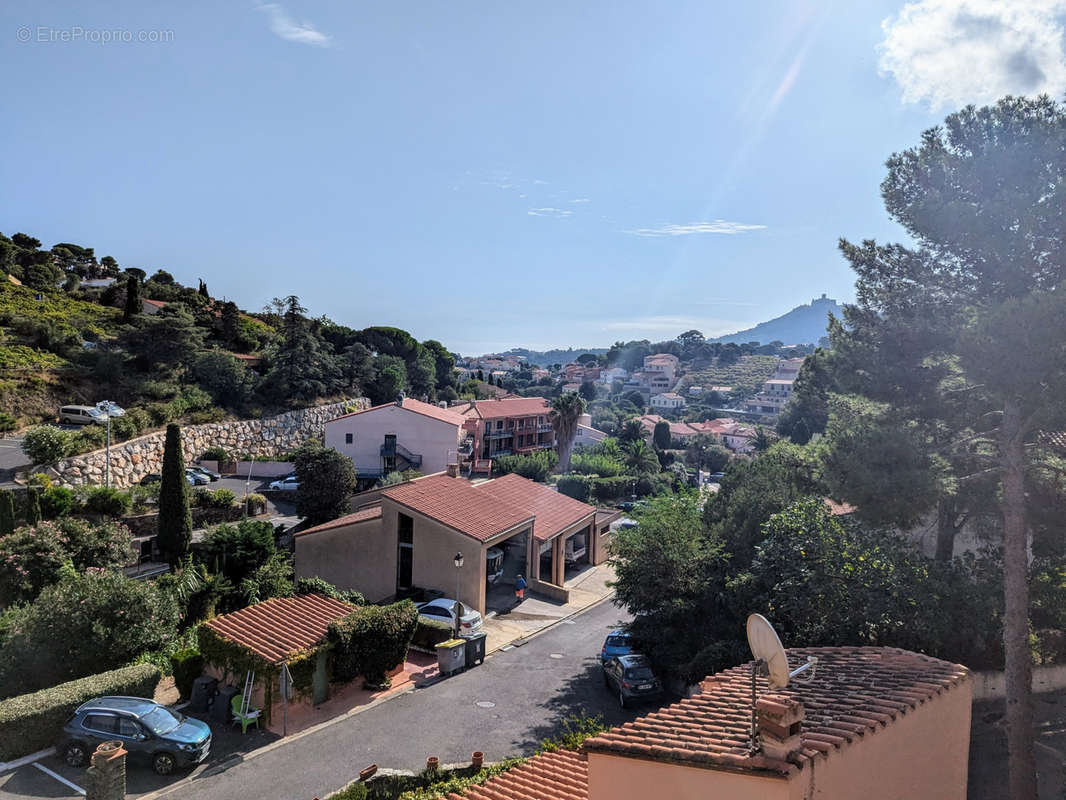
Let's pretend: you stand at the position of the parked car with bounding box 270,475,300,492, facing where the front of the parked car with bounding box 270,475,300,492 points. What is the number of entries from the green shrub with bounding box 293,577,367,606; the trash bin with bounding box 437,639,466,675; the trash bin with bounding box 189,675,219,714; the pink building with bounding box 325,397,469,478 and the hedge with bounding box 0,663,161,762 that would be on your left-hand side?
4

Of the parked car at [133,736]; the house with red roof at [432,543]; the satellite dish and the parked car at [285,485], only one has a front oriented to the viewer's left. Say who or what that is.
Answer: the parked car at [285,485]

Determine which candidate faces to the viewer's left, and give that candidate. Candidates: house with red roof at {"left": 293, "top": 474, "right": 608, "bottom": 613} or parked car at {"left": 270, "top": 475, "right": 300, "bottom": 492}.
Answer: the parked car

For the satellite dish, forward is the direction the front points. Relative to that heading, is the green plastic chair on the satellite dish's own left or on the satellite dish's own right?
on the satellite dish's own left

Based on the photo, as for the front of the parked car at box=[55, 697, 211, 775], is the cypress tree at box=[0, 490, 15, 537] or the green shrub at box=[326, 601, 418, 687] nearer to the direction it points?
the green shrub

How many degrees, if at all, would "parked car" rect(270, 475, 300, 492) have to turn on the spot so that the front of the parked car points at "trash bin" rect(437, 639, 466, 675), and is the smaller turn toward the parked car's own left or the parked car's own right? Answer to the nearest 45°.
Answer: approximately 90° to the parked car's own left

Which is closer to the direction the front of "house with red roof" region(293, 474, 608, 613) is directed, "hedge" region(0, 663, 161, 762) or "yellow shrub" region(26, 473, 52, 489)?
the hedge

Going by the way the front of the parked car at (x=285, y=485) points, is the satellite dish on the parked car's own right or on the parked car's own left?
on the parked car's own left

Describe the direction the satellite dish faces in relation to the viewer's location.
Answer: facing away from the viewer and to the right of the viewer

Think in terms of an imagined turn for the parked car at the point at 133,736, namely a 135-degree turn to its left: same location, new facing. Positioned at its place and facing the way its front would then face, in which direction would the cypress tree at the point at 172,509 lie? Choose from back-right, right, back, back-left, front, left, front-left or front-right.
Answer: front

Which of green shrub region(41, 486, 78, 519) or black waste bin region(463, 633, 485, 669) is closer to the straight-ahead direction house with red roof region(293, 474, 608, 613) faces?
the black waste bin

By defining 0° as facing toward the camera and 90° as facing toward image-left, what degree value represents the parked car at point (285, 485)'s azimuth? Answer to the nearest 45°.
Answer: approximately 90°

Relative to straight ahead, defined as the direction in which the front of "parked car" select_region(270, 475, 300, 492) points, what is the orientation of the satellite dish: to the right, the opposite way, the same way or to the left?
the opposite way
